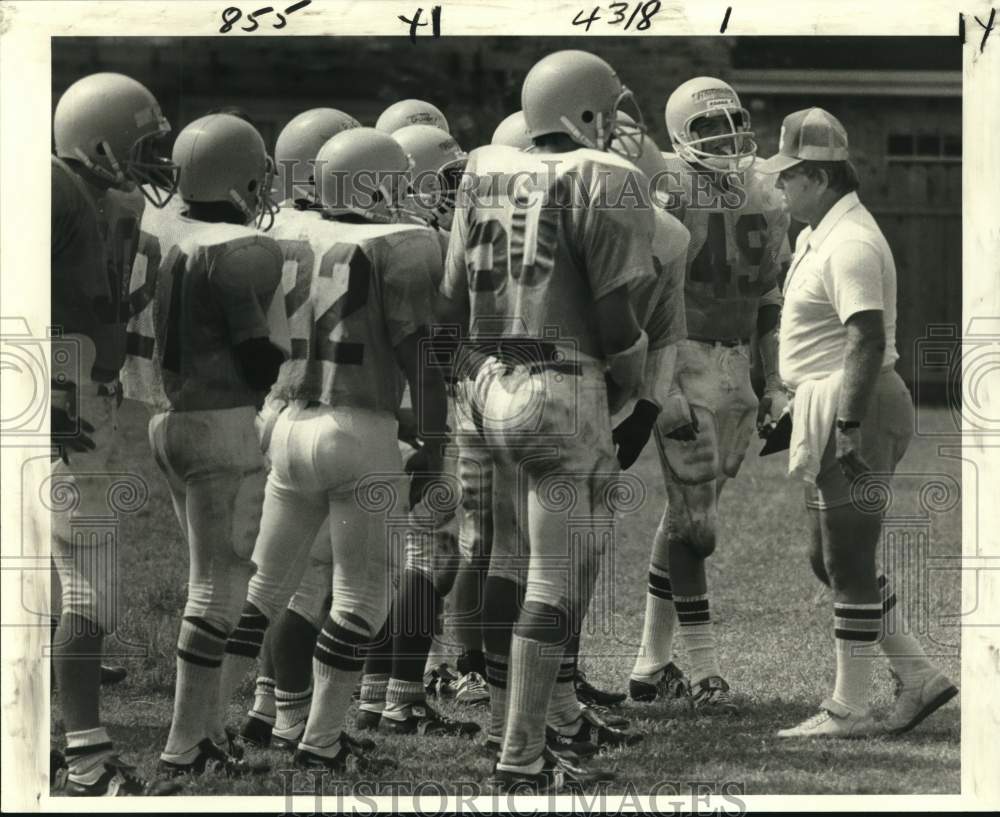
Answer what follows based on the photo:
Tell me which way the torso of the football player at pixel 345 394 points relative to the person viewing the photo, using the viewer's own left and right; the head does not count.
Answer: facing away from the viewer and to the right of the viewer

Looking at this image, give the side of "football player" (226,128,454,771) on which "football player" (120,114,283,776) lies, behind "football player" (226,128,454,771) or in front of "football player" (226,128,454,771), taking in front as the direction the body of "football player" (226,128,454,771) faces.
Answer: behind

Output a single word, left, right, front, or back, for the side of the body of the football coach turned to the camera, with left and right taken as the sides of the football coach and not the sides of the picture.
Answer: left

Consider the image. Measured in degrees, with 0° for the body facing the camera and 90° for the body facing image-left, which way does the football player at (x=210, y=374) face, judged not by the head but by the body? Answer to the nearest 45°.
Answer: approximately 225°

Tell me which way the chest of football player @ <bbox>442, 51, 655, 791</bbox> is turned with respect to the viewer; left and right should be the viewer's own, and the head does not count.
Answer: facing away from the viewer and to the right of the viewer

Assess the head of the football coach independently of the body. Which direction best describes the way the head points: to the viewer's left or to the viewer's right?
to the viewer's left

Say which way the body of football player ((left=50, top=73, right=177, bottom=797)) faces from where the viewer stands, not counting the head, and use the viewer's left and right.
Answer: facing to the right of the viewer
